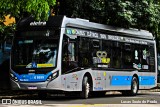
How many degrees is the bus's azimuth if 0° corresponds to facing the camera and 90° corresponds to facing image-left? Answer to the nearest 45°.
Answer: approximately 45°
